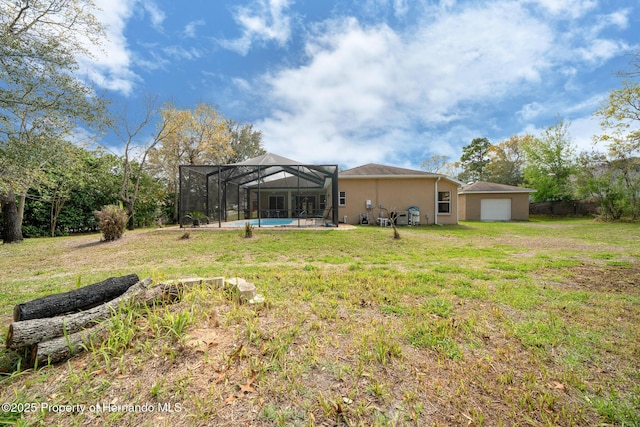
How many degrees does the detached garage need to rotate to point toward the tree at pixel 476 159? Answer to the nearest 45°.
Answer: approximately 180°

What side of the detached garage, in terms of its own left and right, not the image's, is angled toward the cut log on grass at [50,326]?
front

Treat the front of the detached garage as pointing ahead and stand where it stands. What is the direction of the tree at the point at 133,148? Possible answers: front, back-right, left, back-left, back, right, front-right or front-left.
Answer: front-right

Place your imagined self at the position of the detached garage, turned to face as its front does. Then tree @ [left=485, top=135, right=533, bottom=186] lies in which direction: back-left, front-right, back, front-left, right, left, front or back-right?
back

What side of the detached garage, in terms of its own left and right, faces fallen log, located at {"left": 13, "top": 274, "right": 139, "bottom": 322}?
front

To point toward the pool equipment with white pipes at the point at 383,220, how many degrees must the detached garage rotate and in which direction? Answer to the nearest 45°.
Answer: approximately 45° to its right

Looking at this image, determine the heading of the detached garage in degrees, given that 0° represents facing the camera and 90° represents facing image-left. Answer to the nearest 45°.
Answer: approximately 0°

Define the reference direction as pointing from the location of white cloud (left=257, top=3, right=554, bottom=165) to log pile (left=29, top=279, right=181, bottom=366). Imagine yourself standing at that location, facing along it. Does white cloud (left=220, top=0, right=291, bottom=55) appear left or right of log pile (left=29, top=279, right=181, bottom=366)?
right
